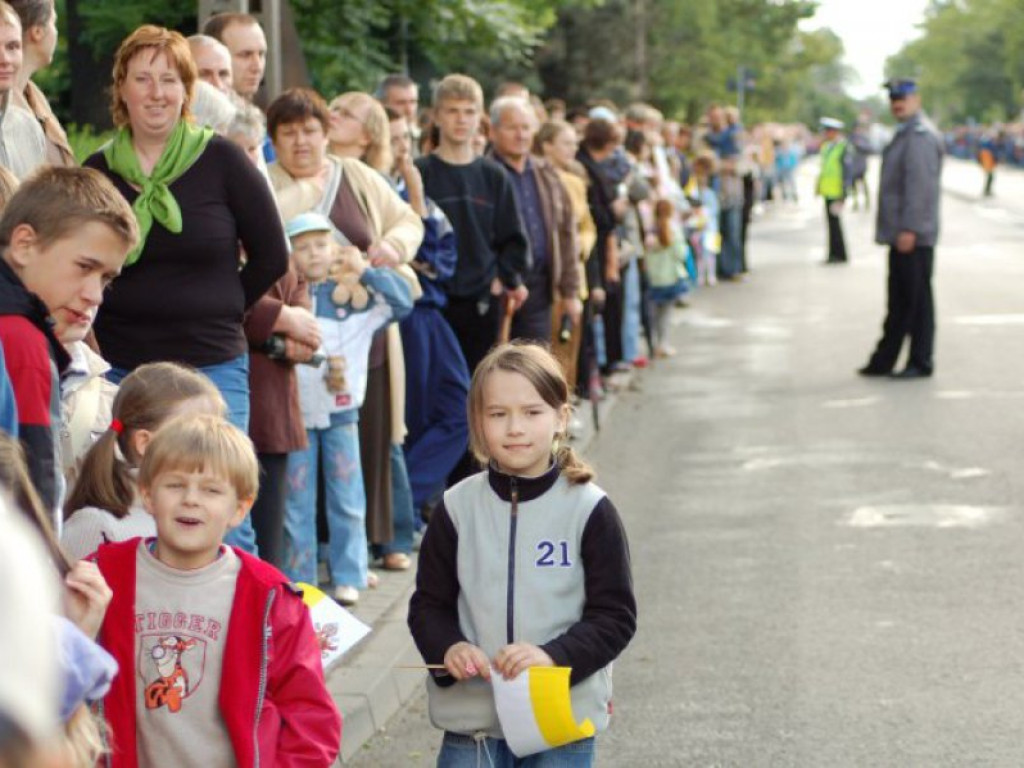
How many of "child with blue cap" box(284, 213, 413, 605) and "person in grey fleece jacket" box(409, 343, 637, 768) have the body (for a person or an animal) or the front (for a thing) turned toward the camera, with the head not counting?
2

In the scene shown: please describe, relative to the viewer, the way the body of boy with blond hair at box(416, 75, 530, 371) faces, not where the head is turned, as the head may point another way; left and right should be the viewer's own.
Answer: facing the viewer

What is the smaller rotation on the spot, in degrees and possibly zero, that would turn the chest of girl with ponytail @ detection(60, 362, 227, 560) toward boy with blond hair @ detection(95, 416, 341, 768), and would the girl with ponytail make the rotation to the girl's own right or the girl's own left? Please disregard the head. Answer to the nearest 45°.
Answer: approximately 90° to the girl's own right

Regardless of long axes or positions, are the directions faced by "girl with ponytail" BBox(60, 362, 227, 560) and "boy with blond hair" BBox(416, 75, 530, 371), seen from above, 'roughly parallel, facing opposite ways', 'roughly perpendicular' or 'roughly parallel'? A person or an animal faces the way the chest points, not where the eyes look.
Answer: roughly perpendicular

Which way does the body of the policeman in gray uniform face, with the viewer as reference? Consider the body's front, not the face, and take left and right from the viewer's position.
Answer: facing to the left of the viewer

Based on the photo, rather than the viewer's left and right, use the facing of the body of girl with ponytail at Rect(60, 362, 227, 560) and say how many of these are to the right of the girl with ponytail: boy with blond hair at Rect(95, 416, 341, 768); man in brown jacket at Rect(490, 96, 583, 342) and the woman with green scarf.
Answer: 1

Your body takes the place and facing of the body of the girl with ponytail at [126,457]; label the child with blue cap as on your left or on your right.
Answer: on your left

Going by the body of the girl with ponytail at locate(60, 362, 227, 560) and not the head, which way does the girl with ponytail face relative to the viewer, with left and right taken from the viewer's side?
facing to the right of the viewer

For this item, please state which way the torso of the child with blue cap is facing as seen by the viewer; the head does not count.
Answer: toward the camera

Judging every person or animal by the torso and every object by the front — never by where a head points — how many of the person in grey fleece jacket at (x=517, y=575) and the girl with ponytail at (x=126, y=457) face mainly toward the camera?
1

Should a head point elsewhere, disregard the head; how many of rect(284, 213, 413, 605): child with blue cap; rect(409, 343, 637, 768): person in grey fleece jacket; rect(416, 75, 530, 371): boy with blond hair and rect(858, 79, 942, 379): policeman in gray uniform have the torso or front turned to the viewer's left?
1

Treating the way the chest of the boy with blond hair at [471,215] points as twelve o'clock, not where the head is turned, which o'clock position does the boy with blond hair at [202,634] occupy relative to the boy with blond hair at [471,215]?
the boy with blond hair at [202,634] is roughly at 12 o'clock from the boy with blond hair at [471,215].
